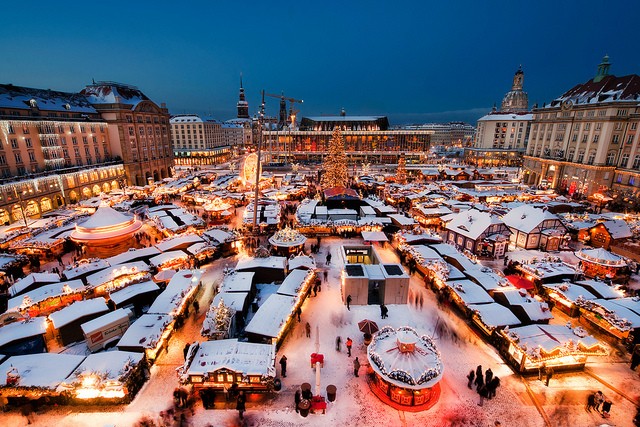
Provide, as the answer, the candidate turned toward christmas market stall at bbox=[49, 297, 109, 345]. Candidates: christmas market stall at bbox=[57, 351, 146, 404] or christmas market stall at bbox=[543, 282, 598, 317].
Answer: christmas market stall at bbox=[543, 282, 598, 317]

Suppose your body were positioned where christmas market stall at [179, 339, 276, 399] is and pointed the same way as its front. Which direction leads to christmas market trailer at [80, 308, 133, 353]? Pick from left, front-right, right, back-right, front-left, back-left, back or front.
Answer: back-right

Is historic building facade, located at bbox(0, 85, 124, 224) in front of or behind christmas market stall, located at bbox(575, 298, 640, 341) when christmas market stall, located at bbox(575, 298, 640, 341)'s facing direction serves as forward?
in front

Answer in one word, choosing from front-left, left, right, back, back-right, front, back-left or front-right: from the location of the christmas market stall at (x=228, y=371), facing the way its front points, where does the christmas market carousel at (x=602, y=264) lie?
left

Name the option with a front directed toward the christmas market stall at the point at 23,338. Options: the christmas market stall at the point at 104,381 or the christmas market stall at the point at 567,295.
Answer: the christmas market stall at the point at 567,295

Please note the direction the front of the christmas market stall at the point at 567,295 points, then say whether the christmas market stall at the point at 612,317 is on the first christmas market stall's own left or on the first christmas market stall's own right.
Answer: on the first christmas market stall's own left

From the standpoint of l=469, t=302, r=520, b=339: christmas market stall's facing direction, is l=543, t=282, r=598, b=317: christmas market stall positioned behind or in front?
behind

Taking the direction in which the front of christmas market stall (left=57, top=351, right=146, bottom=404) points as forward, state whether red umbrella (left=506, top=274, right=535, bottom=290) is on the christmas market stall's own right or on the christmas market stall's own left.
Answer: on the christmas market stall's own left

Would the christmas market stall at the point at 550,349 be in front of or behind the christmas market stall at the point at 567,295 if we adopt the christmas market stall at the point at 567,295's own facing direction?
in front

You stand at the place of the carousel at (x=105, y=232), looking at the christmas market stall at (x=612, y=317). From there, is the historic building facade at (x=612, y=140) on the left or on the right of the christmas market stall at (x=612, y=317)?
left

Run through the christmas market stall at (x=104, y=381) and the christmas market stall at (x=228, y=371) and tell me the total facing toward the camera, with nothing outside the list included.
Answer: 2

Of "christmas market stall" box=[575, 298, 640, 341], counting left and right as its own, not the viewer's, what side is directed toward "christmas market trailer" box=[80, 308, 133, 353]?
front
